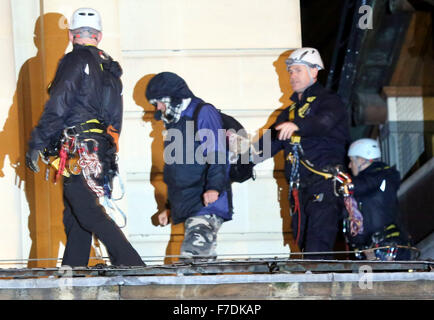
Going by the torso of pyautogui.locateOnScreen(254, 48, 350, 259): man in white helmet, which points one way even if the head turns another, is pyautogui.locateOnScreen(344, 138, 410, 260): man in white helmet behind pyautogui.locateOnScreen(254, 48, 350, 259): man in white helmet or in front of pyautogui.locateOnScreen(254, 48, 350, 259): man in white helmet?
behind

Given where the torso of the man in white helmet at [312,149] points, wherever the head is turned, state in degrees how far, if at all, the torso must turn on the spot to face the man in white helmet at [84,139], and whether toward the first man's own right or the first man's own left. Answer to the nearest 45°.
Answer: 0° — they already face them

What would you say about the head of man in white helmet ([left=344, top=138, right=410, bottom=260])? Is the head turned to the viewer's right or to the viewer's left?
to the viewer's left

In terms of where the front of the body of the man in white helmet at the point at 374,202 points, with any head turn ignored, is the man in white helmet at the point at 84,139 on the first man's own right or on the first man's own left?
on the first man's own left

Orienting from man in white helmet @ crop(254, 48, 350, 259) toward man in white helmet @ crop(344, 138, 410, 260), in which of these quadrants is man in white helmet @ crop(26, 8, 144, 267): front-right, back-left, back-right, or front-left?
back-left

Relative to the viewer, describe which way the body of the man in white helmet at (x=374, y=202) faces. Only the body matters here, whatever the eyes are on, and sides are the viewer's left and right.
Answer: facing away from the viewer and to the left of the viewer

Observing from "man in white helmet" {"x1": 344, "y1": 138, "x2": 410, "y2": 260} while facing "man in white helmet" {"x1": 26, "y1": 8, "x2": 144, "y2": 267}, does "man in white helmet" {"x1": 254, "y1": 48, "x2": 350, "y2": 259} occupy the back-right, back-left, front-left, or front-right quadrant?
front-left

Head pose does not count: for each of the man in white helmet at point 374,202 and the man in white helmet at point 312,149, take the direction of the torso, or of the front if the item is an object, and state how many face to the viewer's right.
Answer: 0

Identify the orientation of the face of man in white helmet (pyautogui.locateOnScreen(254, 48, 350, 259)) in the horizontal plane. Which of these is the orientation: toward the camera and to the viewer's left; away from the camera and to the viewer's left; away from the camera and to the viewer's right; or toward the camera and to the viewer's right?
toward the camera and to the viewer's left

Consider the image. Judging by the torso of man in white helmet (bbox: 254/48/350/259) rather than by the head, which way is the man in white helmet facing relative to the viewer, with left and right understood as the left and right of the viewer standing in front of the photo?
facing the viewer and to the left of the viewer

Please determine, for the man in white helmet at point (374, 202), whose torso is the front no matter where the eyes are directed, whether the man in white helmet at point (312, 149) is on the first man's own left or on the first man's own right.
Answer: on the first man's own left
